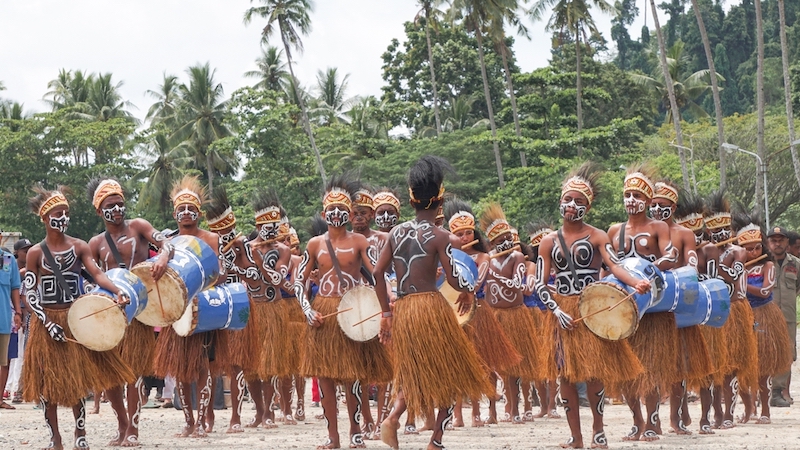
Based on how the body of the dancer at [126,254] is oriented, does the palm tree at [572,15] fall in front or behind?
behind

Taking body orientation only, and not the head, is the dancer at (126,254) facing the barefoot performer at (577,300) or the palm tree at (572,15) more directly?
the barefoot performer

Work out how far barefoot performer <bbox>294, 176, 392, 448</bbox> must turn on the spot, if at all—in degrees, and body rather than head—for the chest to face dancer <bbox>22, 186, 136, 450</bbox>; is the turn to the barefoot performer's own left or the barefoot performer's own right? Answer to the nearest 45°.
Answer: approximately 90° to the barefoot performer's own right

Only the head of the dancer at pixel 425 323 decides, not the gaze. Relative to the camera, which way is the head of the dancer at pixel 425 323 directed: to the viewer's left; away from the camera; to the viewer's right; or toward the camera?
away from the camera

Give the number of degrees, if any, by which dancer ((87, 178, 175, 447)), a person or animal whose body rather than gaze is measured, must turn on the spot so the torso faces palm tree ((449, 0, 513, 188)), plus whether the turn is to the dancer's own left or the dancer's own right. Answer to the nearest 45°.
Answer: approximately 135° to the dancer's own left

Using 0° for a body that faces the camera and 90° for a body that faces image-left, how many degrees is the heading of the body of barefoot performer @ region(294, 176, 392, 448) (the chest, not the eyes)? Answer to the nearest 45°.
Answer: approximately 0°

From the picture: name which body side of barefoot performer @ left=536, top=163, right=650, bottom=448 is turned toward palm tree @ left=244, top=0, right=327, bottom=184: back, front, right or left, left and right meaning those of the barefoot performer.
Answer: back
